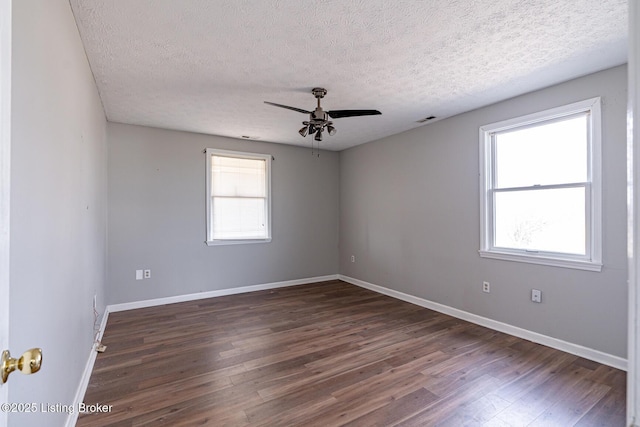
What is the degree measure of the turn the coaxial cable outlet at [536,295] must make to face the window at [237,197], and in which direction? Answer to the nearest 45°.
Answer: approximately 45° to its right

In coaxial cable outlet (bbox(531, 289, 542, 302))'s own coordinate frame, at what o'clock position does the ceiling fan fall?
The ceiling fan is roughly at 12 o'clock from the coaxial cable outlet.

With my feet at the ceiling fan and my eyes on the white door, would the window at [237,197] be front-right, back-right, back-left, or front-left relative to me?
back-right

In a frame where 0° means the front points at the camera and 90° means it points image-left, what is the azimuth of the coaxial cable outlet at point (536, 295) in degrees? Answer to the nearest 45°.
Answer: approximately 45°
